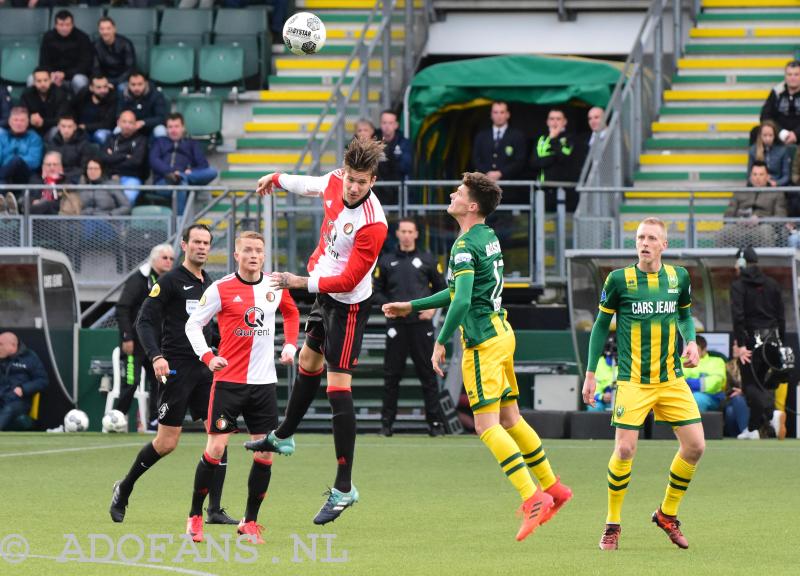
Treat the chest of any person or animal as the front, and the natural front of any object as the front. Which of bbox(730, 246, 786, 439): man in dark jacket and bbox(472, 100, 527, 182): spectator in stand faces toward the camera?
the spectator in stand

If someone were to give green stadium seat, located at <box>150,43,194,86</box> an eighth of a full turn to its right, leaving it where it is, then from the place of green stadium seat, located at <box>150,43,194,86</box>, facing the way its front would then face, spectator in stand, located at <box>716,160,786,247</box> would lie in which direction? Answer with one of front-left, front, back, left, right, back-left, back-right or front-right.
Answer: left

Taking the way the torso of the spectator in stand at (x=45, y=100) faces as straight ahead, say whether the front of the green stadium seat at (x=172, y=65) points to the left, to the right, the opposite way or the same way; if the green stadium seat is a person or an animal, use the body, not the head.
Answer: the same way

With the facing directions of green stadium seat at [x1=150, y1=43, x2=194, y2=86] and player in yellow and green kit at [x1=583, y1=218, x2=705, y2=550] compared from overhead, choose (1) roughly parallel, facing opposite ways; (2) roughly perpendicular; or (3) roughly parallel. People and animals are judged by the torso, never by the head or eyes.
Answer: roughly parallel

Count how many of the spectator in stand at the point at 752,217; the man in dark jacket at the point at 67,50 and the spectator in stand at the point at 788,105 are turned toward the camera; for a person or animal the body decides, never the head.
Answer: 3

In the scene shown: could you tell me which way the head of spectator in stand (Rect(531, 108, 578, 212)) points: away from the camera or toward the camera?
toward the camera

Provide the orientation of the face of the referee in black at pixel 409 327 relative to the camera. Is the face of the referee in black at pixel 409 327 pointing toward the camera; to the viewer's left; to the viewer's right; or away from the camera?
toward the camera

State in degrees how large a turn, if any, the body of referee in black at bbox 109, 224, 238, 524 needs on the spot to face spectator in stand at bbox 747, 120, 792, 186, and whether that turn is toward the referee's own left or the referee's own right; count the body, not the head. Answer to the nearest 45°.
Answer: approximately 90° to the referee's own left

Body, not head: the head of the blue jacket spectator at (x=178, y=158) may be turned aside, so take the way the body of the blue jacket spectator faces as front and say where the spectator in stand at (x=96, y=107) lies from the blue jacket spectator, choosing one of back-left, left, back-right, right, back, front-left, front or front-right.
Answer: back-right

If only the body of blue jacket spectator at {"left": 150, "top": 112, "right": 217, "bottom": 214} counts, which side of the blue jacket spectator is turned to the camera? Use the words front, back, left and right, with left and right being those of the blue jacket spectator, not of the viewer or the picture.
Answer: front

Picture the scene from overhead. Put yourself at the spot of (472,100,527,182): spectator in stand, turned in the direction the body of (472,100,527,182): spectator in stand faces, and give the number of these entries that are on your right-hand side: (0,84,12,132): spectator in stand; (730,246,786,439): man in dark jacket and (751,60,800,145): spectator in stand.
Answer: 1

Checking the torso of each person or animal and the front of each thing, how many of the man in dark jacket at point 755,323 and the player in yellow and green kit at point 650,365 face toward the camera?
1

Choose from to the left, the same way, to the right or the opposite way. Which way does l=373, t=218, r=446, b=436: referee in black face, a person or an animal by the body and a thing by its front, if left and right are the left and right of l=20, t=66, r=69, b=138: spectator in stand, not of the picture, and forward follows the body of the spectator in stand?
the same way

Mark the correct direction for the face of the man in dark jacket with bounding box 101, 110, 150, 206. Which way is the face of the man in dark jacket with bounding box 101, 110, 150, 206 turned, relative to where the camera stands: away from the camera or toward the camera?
toward the camera

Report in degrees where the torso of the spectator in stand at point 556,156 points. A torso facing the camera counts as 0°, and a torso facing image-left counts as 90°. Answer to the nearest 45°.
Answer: approximately 0°

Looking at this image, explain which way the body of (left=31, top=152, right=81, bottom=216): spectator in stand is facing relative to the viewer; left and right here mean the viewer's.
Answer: facing the viewer

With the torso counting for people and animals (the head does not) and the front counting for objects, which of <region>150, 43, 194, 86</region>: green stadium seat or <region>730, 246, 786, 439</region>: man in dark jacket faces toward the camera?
the green stadium seat

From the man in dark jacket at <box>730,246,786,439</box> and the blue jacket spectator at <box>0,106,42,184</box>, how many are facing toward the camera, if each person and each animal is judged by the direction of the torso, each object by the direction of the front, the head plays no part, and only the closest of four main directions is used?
1
